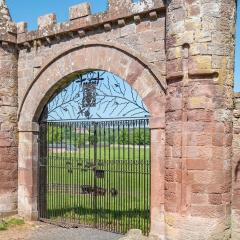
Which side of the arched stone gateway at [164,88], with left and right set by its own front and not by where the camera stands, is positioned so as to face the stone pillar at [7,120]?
right

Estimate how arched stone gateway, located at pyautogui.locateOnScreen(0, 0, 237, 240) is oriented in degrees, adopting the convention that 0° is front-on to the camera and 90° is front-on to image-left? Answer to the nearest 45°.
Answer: approximately 45°
